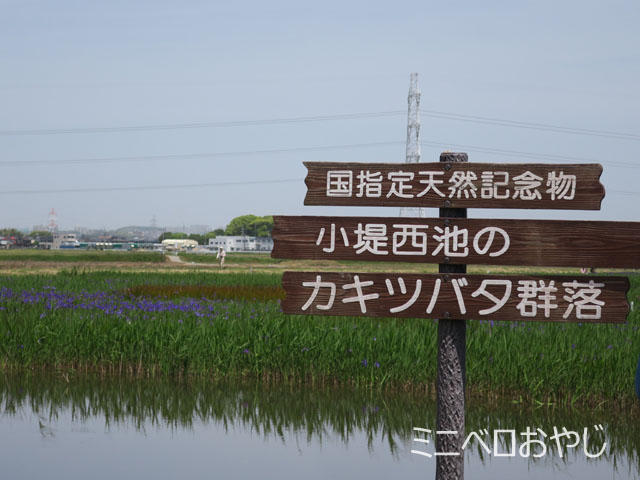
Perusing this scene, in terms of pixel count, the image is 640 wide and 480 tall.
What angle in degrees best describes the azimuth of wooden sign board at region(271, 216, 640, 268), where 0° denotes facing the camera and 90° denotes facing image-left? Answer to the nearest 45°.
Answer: approximately 0°
